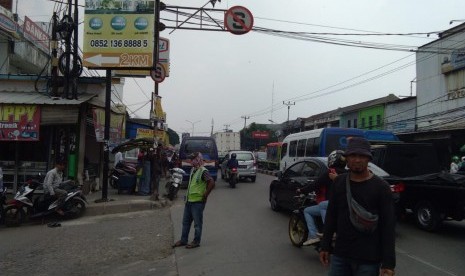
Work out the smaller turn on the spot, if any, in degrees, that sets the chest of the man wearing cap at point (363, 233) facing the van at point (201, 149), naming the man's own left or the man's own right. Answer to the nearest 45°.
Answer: approximately 135° to the man's own right

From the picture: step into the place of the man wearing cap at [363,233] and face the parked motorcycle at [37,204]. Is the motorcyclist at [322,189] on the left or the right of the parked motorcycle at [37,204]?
right

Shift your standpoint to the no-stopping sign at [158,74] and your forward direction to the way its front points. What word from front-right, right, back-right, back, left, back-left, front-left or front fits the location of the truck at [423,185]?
front-left

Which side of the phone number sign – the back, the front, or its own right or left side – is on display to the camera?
front

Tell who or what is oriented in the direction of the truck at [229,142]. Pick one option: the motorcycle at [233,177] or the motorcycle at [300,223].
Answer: the motorcycle at [233,177]

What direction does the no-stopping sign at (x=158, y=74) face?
toward the camera

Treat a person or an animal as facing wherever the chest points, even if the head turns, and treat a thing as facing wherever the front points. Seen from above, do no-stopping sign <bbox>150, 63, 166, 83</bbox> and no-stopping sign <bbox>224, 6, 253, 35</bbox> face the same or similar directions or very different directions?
same or similar directions

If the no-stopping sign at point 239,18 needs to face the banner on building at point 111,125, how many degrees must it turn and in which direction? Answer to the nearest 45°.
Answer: approximately 135° to its right

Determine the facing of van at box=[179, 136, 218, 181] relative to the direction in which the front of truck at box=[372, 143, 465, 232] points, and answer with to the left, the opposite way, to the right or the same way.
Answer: the opposite way

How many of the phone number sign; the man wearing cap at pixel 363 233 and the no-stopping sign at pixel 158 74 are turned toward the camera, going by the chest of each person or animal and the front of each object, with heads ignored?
3
